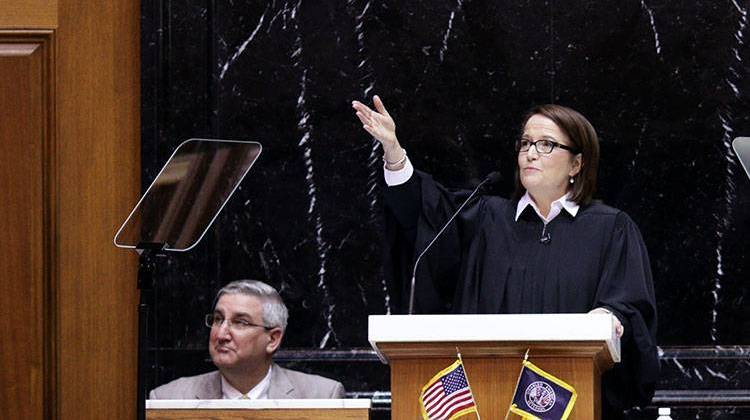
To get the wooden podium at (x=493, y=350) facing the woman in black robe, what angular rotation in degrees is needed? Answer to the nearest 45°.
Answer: approximately 180°

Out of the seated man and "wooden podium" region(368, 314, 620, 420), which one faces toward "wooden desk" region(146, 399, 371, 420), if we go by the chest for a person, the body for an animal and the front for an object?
the seated man

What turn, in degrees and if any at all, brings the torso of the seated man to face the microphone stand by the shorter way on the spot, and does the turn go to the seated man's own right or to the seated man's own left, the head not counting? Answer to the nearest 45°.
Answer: approximately 45° to the seated man's own left

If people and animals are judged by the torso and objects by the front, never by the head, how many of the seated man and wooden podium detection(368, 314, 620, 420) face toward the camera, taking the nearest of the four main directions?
2

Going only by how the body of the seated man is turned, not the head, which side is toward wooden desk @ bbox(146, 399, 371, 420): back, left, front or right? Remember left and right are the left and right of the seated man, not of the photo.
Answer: front

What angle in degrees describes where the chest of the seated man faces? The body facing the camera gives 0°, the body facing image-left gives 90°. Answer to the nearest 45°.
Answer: approximately 0°

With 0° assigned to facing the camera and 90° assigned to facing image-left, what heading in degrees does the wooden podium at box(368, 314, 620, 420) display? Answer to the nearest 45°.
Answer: approximately 0°

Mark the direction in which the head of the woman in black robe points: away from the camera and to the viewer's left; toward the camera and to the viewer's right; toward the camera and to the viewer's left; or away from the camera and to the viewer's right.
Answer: toward the camera and to the viewer's left
